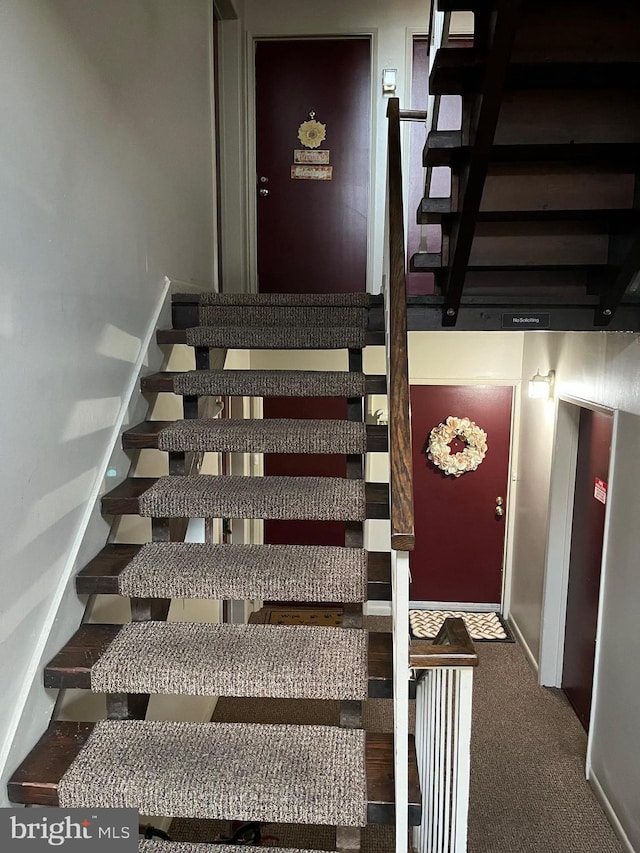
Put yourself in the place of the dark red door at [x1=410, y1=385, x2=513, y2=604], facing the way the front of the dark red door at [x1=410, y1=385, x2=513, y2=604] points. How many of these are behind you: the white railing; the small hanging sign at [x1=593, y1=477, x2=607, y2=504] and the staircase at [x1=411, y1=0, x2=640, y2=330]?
0

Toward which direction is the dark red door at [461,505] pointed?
toward the camera

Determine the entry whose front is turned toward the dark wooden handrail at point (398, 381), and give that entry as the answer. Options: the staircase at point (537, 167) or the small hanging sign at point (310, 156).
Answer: the small hanging sign

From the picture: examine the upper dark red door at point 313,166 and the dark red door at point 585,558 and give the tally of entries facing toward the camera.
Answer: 1

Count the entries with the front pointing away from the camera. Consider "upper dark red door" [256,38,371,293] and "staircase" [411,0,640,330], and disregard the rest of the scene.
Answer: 1

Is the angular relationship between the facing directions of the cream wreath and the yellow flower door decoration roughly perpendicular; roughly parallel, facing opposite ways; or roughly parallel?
roughly parallel

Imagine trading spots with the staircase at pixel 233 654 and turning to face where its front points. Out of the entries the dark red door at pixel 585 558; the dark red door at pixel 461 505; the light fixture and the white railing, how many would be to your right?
0

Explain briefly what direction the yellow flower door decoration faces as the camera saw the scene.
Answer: facing the viewer

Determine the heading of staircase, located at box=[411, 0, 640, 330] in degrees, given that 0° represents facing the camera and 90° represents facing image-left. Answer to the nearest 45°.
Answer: approximately 180°

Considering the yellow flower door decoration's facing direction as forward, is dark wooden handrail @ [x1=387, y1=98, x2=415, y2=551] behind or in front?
in front

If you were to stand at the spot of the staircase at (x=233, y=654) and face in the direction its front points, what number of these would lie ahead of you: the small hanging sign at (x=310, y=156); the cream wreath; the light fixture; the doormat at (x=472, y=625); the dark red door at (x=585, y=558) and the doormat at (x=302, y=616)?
0

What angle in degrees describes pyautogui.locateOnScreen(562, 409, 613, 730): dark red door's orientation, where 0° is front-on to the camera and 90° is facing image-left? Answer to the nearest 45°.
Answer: approximately 90°

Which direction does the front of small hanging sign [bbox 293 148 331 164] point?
toward the camera

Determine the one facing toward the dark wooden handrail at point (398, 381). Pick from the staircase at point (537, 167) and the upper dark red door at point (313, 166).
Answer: the upper dark red door
